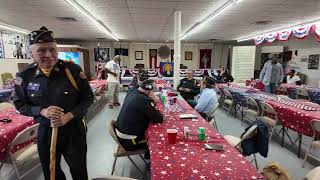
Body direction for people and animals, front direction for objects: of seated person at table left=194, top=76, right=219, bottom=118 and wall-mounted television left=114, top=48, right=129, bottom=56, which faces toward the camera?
the wall-mounted television

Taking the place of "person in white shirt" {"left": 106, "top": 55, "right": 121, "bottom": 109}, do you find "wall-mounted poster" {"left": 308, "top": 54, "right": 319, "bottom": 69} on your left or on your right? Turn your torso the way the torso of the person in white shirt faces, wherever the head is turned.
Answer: on your left

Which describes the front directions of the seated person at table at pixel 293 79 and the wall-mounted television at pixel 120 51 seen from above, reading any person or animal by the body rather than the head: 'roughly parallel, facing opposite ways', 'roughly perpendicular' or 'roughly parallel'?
roughly perpendicular

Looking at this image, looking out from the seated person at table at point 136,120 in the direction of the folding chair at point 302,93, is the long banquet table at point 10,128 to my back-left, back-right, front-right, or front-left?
back-left

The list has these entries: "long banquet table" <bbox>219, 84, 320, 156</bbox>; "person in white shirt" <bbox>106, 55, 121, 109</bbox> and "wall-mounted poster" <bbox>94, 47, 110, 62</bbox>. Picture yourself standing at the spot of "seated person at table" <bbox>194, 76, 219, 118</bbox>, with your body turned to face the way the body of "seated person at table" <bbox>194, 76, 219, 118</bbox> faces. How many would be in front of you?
2

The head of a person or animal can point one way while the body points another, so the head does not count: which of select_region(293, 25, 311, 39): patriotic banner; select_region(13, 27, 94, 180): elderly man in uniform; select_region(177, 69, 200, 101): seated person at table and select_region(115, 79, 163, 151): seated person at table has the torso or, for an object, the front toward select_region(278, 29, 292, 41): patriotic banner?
select_region(115, 79, 163, 151): seated person at table

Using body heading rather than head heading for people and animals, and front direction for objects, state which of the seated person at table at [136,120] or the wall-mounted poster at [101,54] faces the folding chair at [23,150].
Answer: the wall-mounted poster

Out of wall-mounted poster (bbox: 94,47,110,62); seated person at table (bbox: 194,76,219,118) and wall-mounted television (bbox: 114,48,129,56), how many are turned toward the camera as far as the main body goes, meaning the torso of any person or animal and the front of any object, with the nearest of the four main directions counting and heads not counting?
2

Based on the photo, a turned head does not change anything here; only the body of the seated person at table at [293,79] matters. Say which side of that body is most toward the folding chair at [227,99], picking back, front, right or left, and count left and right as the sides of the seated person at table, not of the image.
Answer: front

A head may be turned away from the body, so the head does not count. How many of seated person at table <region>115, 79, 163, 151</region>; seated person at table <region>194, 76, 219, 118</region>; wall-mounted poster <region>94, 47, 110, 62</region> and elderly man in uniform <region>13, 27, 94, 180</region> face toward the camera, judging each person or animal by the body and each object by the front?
2

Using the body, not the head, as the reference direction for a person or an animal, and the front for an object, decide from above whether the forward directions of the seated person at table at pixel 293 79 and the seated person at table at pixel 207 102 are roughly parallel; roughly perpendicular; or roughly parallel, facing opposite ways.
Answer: roughly perpendicular

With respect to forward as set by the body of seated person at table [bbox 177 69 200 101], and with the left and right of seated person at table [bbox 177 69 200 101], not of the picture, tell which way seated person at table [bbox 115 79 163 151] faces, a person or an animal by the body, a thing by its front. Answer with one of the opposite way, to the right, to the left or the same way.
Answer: the opposite way

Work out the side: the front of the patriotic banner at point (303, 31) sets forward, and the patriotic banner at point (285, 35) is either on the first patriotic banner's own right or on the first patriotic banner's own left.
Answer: on the first patriotic banner's own right

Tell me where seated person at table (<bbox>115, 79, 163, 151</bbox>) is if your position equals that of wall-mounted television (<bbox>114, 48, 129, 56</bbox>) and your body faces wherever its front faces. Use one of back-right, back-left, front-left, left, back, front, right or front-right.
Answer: front

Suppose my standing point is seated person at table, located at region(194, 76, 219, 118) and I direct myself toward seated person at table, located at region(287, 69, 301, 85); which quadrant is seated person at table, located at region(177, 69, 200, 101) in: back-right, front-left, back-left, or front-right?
front-left
